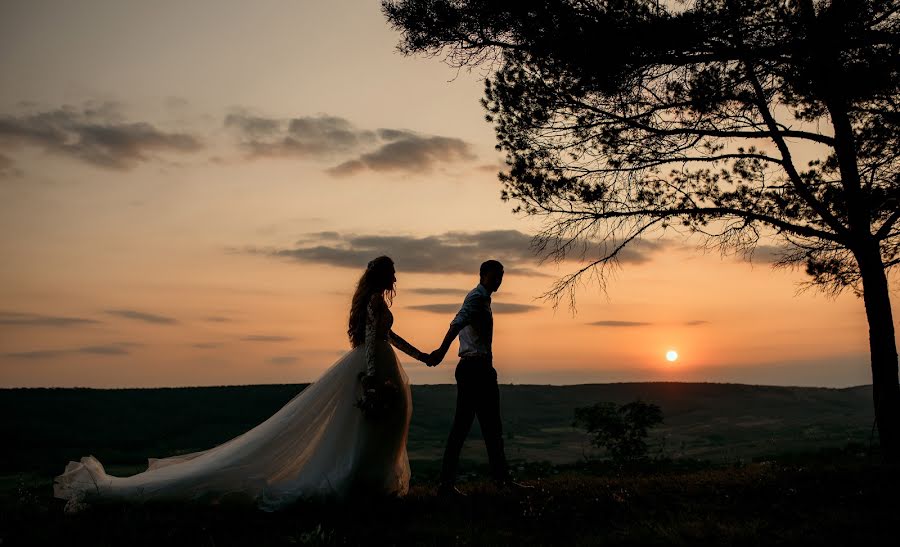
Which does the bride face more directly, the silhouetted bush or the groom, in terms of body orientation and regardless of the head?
the groom

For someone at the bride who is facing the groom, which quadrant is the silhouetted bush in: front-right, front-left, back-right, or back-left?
front-left

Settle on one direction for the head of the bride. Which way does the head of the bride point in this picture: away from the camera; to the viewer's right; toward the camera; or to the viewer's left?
to the viewer's right

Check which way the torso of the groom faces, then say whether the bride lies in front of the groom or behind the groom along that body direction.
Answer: behind

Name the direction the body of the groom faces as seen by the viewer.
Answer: to the viewer's right

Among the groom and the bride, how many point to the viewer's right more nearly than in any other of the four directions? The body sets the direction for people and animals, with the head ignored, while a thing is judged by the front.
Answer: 2

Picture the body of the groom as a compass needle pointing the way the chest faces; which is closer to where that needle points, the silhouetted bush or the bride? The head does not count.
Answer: the silhouetted bush

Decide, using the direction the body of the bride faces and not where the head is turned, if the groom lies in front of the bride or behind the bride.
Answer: in front

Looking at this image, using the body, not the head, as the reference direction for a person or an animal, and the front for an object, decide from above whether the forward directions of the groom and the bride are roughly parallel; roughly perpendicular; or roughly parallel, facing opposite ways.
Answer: roughly parallel

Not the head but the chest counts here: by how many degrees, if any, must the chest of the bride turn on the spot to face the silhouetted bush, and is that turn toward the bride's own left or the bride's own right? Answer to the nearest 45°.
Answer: approximately 45° to the bride's own left

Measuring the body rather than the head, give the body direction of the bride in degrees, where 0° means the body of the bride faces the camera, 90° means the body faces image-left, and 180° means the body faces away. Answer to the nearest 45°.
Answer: approximately 270°
